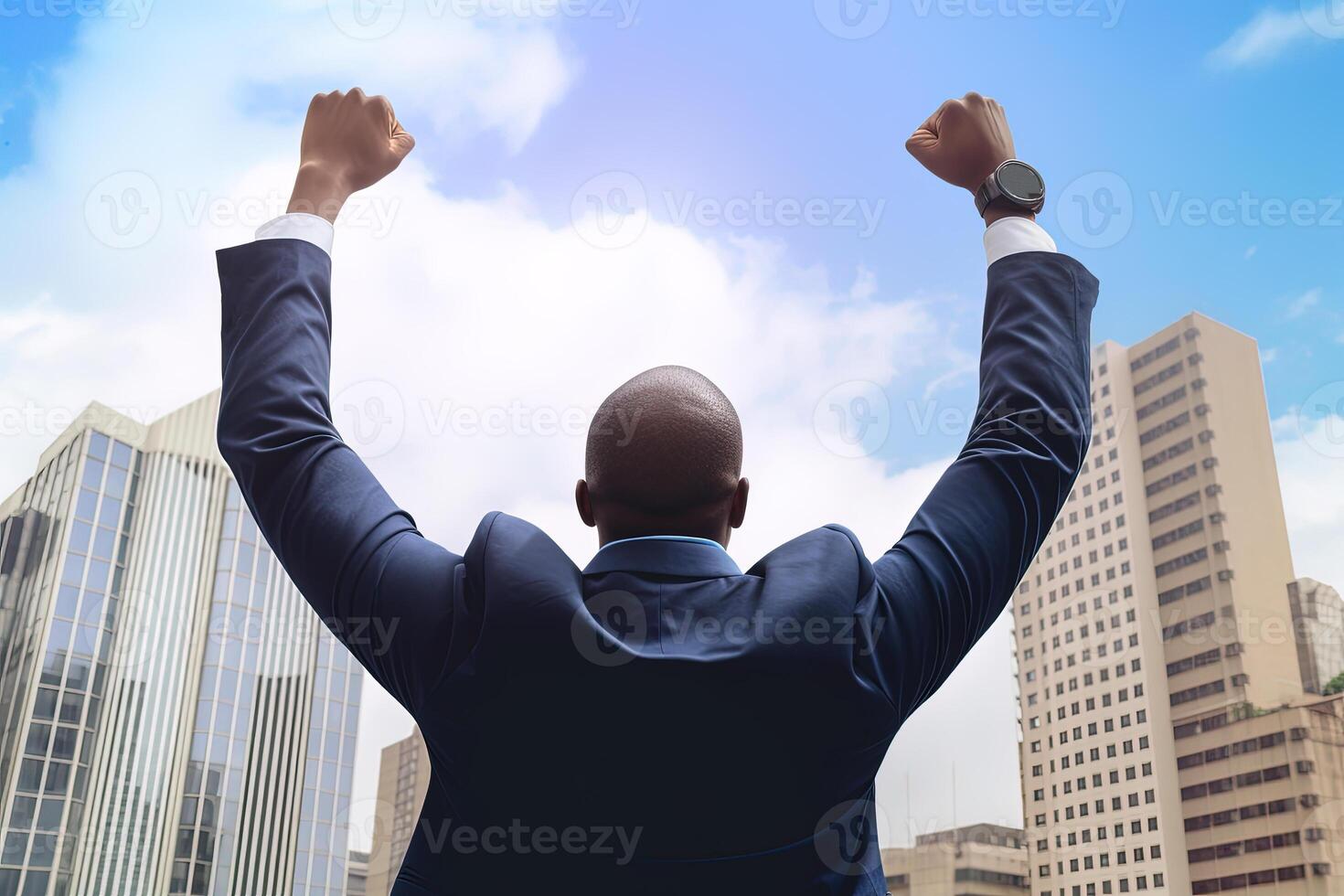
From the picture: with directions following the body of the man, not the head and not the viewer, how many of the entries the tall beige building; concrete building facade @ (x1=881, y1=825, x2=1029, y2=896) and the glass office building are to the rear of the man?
0

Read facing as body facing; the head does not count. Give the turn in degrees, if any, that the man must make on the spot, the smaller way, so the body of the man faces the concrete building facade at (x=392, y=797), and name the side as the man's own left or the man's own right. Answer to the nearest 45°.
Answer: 0° — they already face it

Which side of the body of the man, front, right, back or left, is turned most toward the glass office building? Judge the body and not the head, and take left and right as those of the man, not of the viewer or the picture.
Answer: front

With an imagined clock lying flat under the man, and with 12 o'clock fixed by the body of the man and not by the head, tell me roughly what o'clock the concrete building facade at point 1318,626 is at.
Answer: The concrete building facade is roughly at 1 o'clock from the man.

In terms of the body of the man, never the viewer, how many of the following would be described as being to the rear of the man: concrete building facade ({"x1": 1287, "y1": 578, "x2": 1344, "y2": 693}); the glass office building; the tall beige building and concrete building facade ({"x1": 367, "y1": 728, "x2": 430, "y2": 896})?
0

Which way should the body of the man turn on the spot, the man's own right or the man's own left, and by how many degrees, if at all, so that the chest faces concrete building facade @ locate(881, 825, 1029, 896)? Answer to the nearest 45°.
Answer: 0° — they already face it

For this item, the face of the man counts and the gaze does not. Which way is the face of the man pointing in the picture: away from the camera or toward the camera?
away from the camera

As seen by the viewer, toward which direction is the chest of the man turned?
away from the camera

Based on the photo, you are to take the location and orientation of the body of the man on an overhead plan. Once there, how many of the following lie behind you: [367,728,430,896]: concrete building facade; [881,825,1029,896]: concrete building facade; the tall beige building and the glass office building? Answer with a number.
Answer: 0

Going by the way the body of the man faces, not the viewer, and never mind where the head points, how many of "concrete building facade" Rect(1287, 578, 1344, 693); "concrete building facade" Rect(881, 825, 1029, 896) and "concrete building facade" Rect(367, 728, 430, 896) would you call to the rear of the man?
0

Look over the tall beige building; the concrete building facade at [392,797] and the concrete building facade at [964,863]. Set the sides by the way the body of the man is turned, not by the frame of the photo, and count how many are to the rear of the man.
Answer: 0

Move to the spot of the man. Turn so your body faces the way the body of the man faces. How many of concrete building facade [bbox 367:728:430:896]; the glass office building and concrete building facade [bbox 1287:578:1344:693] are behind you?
0

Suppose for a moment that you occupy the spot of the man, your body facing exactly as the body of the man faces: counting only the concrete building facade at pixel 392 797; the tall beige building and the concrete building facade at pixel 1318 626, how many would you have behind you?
0

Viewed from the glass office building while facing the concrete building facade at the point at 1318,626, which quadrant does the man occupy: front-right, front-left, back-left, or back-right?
front-right

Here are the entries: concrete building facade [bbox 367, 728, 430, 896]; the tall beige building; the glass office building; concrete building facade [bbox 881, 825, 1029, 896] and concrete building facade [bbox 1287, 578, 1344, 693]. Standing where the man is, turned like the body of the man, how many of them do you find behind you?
0

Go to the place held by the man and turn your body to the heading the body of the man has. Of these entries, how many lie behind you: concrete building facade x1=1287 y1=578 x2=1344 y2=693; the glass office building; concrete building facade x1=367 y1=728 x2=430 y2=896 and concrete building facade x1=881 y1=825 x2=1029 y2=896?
0
